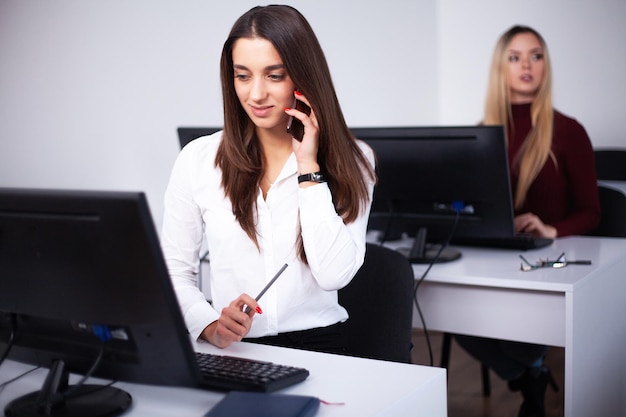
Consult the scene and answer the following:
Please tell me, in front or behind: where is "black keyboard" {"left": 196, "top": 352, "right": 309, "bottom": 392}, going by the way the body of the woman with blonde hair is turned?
in front

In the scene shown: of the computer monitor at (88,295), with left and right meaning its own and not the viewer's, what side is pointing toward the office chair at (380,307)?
front

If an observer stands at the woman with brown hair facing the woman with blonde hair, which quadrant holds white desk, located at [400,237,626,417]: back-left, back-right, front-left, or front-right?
front-right

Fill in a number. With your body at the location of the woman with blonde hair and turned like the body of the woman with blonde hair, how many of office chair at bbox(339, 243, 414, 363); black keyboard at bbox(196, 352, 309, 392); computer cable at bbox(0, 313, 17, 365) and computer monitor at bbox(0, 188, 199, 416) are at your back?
0

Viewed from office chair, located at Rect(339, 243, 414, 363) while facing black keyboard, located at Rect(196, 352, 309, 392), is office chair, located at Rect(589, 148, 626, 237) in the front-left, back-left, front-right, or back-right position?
back-left

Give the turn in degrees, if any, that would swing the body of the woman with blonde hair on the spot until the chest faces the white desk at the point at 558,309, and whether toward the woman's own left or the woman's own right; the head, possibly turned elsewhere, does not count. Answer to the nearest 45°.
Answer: approximately 45° to the woman's own left

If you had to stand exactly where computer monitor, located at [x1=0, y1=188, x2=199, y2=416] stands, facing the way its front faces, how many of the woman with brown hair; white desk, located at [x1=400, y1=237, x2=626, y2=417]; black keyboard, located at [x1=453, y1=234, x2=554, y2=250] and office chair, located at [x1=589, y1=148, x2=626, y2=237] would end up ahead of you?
4

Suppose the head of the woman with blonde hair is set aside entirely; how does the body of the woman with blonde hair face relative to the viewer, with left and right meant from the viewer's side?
facing the viewer and to the left of the viewer

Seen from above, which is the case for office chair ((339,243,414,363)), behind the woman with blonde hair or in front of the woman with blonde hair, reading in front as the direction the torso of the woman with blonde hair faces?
in front

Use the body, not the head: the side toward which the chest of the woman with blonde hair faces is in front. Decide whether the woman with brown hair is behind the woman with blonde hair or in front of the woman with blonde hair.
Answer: in front

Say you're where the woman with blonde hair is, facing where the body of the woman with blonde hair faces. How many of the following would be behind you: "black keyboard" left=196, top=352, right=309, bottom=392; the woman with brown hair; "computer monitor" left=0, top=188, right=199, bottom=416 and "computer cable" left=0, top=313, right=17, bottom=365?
0

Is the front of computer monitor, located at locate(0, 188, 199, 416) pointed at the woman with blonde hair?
yes

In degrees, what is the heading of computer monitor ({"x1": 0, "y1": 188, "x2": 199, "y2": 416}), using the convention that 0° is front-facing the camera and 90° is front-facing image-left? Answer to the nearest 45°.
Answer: approximately 225°

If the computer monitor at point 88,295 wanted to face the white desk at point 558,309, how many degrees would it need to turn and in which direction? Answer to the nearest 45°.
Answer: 0° — it already faces it

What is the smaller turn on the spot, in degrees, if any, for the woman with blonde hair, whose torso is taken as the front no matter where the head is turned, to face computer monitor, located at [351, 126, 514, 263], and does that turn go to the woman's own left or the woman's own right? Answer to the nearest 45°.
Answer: approximately 45° to the woman's own left

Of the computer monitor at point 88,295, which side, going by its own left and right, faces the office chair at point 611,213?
front
